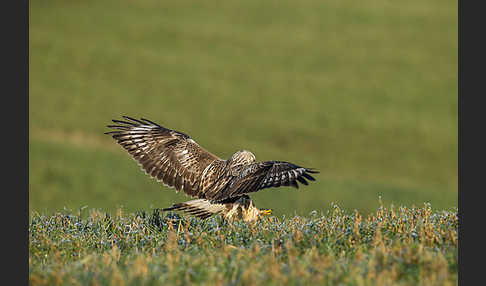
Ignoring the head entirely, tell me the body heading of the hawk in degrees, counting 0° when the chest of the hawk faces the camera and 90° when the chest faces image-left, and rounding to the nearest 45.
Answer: approximately 225°
